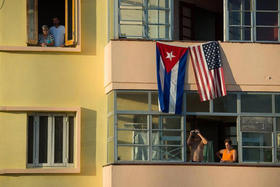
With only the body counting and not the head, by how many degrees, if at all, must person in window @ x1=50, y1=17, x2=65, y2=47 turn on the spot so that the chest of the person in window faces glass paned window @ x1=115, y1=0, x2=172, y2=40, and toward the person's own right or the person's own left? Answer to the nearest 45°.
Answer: approximately 45° to the person's own left

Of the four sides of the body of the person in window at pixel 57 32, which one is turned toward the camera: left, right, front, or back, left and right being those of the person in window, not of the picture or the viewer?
front

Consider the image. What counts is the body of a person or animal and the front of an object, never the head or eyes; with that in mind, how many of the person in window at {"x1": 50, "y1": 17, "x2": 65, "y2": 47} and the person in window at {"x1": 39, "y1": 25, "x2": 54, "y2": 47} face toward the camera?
2

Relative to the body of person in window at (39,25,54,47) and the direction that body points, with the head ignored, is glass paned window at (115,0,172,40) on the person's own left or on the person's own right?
on the person's own left

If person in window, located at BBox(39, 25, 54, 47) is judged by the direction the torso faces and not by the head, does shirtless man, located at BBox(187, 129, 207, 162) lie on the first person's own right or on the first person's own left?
on the first person's own left
